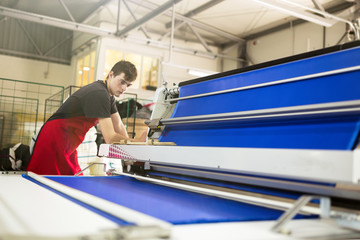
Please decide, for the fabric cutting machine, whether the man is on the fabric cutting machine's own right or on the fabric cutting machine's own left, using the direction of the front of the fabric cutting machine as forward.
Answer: on the fabric cutting machine's own right

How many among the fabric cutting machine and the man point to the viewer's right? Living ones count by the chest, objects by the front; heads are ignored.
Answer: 1

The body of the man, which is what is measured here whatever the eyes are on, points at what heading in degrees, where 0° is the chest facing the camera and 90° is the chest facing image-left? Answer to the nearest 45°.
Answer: approximately 270°
